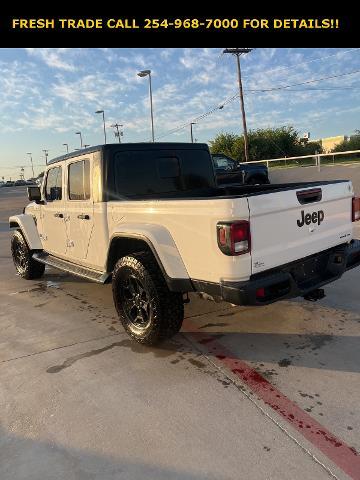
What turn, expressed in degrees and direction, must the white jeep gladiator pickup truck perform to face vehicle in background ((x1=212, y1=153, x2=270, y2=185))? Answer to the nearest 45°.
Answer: approximately 45° to its right

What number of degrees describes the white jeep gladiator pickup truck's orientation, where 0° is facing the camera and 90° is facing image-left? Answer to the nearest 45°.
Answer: approximately 135°
